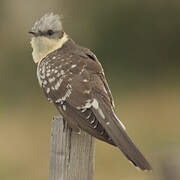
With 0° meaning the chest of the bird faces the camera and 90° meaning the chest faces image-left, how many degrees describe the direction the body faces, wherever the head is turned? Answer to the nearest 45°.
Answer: approximately 135°
